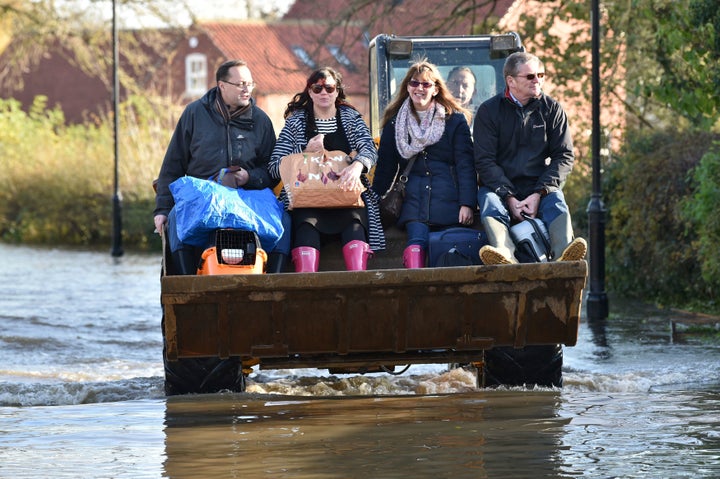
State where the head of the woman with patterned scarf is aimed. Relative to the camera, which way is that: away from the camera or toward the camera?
toward the camera

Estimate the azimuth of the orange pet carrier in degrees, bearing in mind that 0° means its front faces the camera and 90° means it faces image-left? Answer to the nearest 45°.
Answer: approximately 0°

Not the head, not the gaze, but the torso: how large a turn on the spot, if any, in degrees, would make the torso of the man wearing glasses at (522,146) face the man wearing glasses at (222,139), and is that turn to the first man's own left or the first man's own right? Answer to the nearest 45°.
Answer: approximately 90° to the first man's own right

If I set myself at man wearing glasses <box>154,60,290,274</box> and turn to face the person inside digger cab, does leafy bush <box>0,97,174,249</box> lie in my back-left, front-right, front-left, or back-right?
front-left

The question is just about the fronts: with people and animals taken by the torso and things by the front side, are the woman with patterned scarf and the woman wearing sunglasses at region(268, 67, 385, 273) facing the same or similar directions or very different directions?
same or similar directions

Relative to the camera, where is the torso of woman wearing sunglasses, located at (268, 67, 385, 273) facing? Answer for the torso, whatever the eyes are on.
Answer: toward the camera

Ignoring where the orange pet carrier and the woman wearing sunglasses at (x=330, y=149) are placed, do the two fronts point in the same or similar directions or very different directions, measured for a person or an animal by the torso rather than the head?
same or similar directions

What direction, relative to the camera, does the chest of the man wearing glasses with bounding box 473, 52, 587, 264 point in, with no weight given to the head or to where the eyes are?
toward the camera

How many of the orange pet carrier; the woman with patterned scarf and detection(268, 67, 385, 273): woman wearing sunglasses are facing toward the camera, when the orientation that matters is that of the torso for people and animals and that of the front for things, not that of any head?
3

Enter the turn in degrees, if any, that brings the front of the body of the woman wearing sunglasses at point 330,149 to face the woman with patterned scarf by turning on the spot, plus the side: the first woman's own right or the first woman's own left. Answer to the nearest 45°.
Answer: approximately 90° to the first woman's own left

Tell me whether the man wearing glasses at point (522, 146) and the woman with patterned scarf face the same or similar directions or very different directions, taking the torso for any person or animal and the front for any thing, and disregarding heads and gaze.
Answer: same or similar directions

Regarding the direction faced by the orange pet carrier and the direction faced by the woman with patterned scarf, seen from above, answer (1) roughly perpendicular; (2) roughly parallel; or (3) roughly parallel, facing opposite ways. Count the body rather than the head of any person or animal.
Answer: roughly parallel
